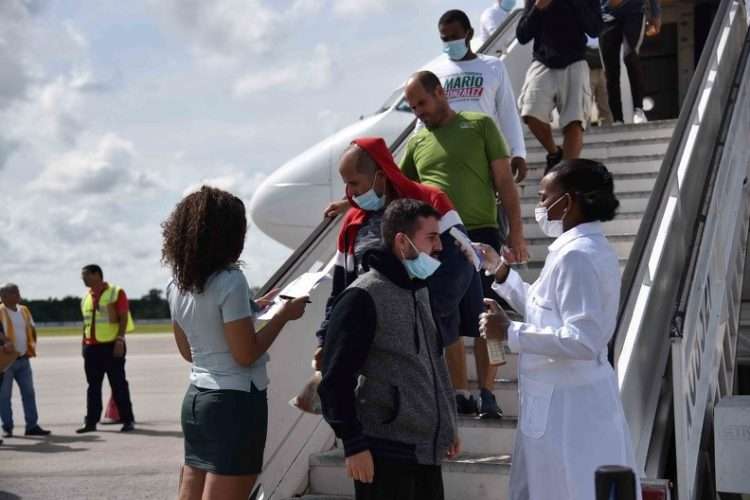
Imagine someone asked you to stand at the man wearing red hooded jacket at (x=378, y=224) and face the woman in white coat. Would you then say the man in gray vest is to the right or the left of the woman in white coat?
right

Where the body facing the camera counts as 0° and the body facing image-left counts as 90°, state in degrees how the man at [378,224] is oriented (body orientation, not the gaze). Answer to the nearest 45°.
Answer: approximately 45°

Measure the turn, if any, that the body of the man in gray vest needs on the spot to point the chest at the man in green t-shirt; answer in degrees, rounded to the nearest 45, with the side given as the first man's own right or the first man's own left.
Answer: approximately 135° to the first man's own left

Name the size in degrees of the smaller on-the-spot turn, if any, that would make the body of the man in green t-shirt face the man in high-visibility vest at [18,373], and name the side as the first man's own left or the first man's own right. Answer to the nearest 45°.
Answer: approximately 90° to the first man's own right

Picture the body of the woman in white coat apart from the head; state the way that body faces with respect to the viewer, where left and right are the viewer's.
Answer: facing to the left of the viewer

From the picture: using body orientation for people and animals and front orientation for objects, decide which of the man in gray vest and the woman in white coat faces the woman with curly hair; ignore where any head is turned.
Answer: the woman in white coat

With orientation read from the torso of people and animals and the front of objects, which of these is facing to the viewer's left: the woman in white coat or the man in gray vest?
the woman in white coat

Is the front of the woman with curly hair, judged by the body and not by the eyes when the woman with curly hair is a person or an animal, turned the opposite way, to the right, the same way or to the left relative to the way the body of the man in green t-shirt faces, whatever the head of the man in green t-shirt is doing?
the opposite way

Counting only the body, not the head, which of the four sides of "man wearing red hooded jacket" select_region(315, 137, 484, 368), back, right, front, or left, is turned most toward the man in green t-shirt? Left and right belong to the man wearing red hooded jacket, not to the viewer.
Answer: back

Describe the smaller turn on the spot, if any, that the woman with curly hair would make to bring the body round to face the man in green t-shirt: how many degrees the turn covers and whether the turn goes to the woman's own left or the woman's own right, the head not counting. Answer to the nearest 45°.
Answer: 0° — they already face them

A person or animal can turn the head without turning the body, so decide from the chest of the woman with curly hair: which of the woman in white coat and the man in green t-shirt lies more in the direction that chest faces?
the man in green t-shirt

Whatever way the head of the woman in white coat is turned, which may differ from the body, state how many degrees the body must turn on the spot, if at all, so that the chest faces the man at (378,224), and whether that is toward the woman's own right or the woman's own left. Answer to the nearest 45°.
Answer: approximately 45° to the woman's own right

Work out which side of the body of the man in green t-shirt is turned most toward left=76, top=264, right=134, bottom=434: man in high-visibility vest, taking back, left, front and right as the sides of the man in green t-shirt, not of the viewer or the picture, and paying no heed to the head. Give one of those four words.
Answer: right

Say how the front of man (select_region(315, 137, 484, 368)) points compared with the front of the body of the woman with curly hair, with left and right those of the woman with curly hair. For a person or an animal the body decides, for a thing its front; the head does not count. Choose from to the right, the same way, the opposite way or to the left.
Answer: the opposite way
